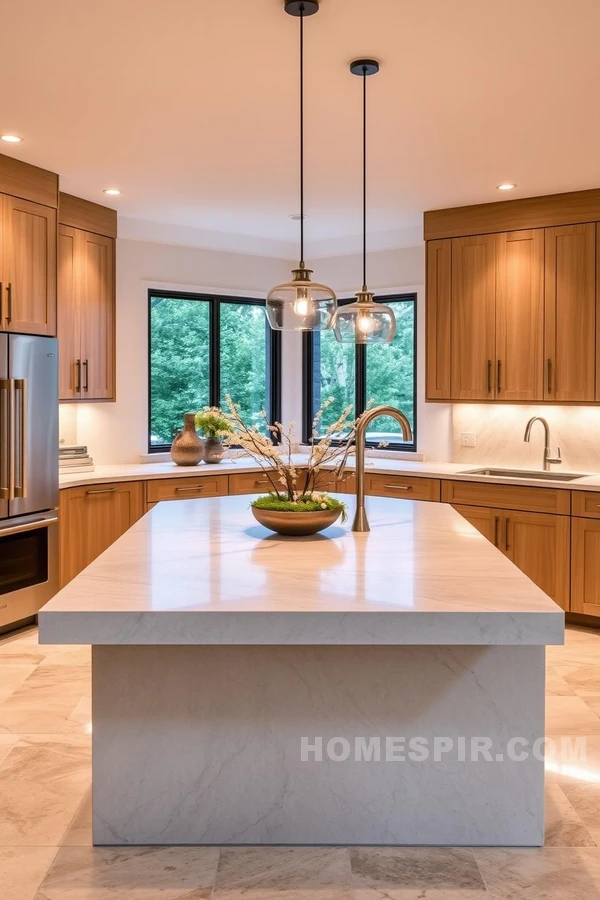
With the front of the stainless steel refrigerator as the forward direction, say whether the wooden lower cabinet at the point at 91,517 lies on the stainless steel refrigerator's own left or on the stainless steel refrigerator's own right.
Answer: on the stainless steel refrigerator's own left

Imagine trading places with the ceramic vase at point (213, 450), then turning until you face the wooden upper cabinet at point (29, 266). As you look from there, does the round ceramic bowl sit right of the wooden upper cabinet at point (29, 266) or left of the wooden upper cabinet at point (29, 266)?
left

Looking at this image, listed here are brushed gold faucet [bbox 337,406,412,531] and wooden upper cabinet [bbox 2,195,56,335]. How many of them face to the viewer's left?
0

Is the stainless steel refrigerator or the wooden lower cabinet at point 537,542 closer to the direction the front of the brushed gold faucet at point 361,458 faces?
the wooden lower cabinet

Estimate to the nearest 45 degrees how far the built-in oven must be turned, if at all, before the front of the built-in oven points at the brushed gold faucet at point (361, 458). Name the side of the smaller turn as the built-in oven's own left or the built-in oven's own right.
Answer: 0° — it already faces it

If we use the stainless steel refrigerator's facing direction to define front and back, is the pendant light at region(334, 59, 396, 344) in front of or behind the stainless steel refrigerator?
in front

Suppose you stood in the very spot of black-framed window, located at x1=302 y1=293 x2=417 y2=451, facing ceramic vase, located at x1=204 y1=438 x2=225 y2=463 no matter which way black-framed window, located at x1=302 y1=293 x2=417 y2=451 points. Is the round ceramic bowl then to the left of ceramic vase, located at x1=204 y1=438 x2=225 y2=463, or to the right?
left

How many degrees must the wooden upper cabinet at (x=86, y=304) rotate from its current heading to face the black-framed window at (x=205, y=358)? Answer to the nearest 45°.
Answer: approximately 90° to its left

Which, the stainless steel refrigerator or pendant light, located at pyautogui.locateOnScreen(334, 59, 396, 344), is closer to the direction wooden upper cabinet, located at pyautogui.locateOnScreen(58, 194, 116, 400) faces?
the pendant light

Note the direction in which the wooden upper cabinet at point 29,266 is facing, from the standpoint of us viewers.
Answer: facing the viewer and to the right of the viewer

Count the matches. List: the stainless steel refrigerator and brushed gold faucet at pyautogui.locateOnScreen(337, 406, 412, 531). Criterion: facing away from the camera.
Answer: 0

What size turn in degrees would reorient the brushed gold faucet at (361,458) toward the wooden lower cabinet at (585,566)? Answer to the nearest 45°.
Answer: approximately 45° to its left

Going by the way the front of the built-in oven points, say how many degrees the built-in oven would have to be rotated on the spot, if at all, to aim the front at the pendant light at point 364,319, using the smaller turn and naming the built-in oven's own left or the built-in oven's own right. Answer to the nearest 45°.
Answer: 0° — it already faces it

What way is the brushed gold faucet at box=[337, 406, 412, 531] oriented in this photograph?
to the viewer's right
